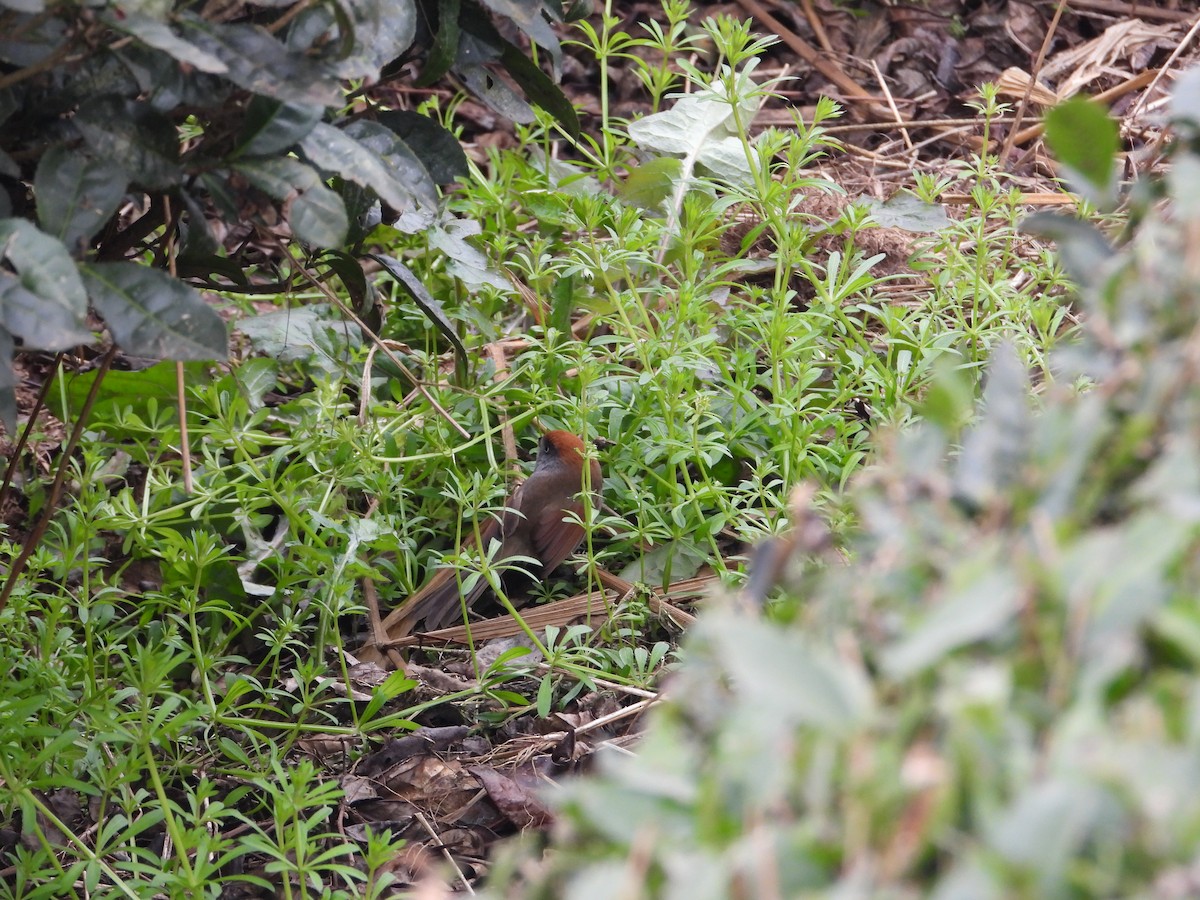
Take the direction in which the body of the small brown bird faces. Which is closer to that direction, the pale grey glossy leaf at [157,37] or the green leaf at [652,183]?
the green leaf

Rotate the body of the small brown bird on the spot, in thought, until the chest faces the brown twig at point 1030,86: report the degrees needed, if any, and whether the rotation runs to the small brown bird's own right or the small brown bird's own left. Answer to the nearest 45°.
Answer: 0° — it already faces it

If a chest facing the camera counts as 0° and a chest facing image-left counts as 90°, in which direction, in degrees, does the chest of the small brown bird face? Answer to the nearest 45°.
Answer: approximately 225°

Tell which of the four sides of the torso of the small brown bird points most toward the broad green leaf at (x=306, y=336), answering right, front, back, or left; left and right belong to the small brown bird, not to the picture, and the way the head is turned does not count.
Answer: left
